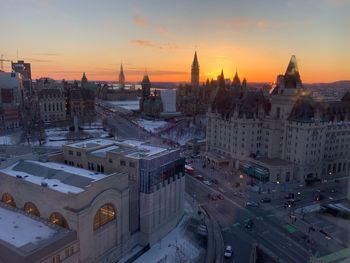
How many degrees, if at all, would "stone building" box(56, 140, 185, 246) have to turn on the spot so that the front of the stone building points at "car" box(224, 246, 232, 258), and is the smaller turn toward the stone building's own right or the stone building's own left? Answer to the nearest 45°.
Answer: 0° — it already faces it

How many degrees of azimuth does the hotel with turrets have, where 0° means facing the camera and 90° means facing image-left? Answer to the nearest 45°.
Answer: approximately 45°

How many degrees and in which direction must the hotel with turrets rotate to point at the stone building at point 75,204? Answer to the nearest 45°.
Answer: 0° — it already faces it
